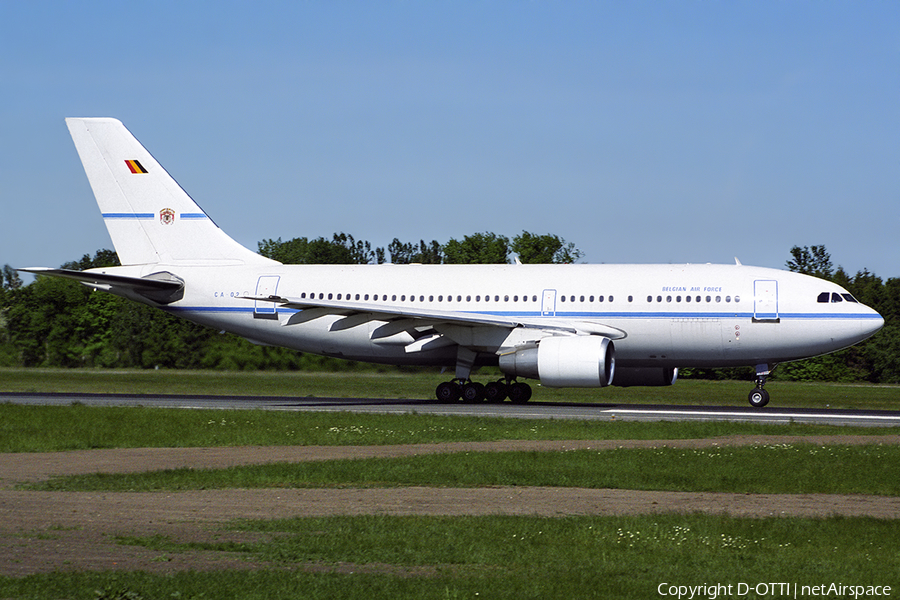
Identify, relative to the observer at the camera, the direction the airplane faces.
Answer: facing to the right of the viewer
